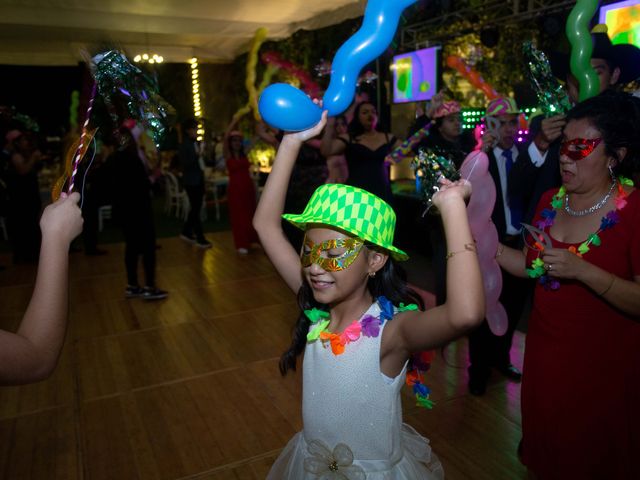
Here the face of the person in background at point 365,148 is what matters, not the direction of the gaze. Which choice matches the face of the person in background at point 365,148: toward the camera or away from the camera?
toward the camera

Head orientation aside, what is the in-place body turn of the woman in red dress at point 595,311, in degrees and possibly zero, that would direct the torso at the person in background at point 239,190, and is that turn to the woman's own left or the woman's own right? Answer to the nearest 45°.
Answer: approximately 90° to the woman's own right

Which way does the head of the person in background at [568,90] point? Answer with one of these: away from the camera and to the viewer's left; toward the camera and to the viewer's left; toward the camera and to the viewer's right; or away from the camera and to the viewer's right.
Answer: toward the camera and to the viewer's left

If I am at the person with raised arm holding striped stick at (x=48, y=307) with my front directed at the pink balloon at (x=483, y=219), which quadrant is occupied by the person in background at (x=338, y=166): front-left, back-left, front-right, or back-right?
front-left

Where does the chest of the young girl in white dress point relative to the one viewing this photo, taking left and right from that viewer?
facing the viewer and to the left of the viewer
